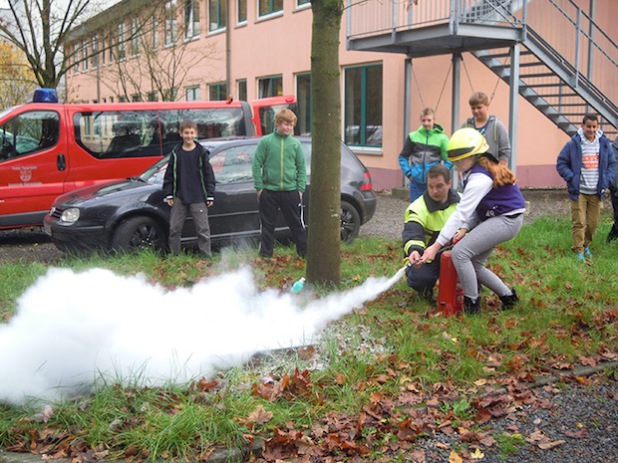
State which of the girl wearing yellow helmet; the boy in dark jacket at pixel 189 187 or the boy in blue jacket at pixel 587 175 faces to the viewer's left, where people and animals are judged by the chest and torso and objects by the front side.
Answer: the girl wearing yellow helmet

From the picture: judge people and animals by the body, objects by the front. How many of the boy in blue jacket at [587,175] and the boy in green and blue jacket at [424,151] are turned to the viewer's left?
0

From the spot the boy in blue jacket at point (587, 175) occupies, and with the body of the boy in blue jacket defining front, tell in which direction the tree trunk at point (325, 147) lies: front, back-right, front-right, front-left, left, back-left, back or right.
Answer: front-right

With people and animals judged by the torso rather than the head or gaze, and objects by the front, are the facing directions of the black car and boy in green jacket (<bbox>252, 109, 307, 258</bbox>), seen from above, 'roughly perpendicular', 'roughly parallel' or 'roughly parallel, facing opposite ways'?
roughly perpendicular

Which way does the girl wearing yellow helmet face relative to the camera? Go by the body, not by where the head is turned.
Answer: to the viewer's left

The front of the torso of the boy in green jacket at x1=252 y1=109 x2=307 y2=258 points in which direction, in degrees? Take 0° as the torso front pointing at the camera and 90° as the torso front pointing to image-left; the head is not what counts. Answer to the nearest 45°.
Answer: approximately 0°

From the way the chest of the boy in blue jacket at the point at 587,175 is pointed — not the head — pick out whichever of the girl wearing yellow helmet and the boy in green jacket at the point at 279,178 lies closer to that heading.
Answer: the girl wearing yellow helmet

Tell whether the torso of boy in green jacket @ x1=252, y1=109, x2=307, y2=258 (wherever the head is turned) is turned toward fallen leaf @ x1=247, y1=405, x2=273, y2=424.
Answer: yes
